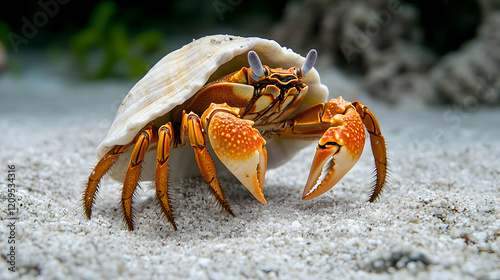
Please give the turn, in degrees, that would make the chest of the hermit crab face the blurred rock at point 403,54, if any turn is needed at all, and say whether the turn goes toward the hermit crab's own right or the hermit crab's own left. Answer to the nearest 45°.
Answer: approximately 90° to the hermit crab's own left

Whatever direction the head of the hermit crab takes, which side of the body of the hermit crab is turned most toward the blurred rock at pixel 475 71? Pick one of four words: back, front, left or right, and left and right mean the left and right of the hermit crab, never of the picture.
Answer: left

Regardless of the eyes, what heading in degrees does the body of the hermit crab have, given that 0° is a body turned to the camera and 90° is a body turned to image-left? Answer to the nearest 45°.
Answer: approximately 315°
